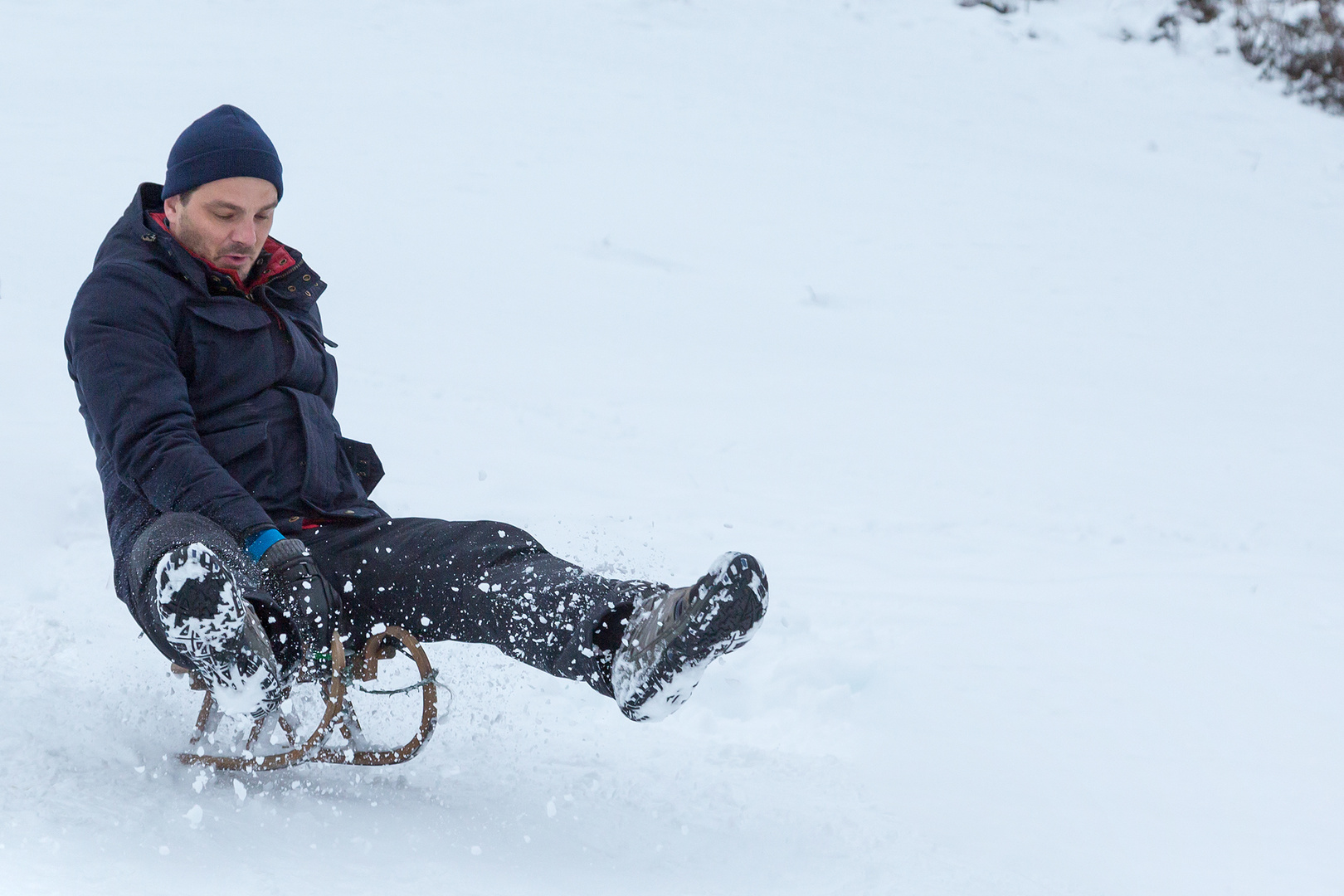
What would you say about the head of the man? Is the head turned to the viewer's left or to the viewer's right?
to the viewer's right

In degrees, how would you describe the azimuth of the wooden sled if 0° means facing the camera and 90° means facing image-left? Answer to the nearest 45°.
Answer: approximately 315°
